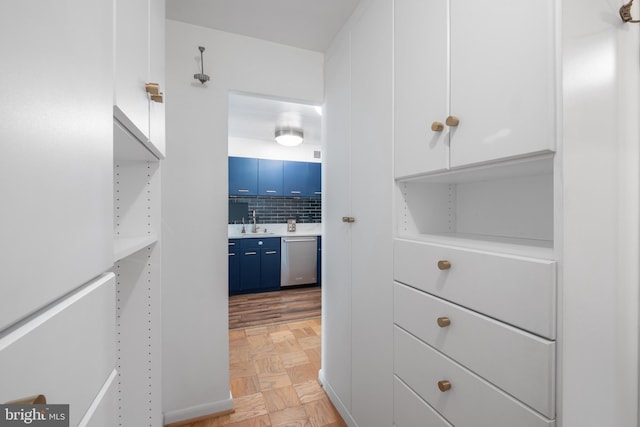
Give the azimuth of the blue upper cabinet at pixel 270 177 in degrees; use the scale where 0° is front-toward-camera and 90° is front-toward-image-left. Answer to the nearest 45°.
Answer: approximately 0°

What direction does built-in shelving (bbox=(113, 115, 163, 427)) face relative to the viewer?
to the viewer's right

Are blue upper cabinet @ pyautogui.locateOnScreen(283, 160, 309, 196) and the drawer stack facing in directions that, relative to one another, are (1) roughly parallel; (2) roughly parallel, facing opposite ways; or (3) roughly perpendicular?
roughly perpendicular

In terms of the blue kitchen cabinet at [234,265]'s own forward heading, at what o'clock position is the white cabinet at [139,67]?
The white cabinet is roughly at 12 o'clock from the blue kitchen cabinet.

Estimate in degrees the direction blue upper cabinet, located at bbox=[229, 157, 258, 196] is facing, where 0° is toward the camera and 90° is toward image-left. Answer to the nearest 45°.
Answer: approximately 0°

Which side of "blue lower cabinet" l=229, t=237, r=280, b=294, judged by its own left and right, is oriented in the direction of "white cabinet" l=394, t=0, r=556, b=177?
front
